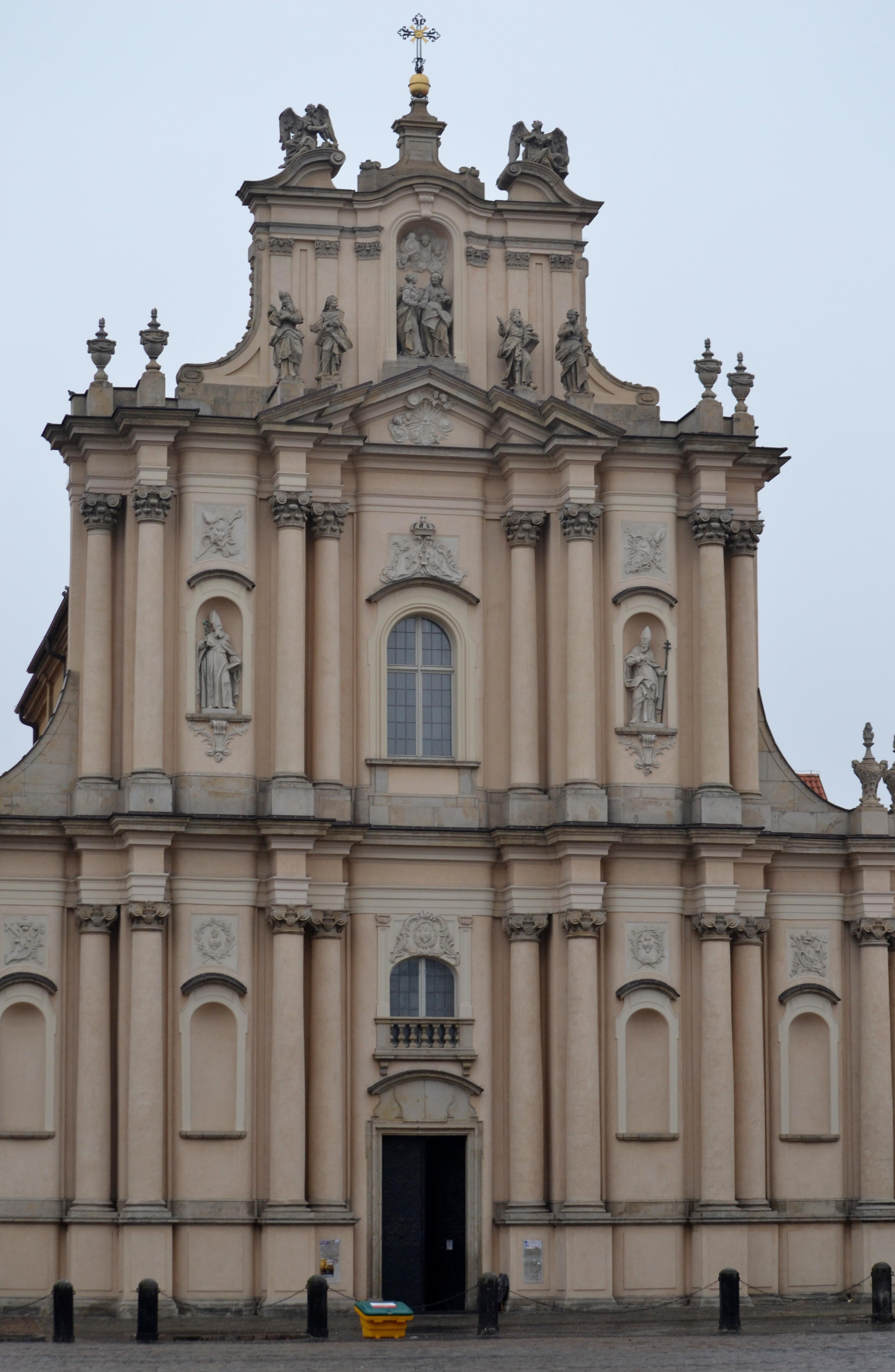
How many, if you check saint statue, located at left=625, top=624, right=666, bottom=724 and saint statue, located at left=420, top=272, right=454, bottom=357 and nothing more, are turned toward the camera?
2

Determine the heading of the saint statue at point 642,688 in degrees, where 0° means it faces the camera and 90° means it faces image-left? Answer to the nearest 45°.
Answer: approximately 0°

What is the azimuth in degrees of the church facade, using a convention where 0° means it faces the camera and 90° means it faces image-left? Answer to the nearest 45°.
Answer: approximately 0°

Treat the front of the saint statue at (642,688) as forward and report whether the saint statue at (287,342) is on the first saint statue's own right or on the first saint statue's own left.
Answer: on the first saint statue's own right
